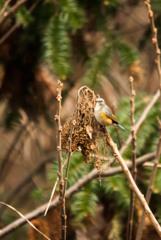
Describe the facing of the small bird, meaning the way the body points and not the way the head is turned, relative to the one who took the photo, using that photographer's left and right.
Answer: facing the viewer and to the left of the viewer
